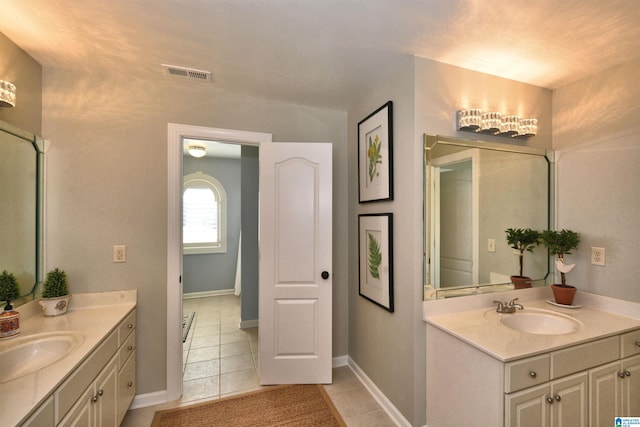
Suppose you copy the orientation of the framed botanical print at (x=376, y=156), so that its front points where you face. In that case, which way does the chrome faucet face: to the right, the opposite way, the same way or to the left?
to the left

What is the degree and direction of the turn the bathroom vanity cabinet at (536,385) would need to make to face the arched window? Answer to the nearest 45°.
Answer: approximately 135° to its right

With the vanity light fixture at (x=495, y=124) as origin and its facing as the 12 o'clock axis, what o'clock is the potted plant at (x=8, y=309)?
The potted plant is roughly at 3 o'clock from the vanity light fixture.

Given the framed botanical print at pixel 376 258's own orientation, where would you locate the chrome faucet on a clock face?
The chrome faucet is roughly at 8 o'clock from the framed botanical print.

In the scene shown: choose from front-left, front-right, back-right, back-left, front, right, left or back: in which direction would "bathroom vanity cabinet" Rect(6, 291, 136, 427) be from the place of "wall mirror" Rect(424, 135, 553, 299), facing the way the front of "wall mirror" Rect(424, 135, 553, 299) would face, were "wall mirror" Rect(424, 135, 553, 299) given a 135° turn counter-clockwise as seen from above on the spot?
back-left

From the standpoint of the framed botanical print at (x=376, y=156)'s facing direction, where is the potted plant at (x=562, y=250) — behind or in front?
behind

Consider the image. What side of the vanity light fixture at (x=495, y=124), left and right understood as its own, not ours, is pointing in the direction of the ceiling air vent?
right

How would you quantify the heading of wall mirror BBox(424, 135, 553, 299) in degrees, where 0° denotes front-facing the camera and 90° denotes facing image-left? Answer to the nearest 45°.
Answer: approximately 315°

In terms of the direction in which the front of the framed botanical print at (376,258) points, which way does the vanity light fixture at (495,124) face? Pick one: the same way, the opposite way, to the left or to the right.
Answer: to the left

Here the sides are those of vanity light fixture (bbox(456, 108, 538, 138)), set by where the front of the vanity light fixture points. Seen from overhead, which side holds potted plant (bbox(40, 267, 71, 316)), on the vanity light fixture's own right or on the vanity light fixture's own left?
on the vanity light fixture's own right
